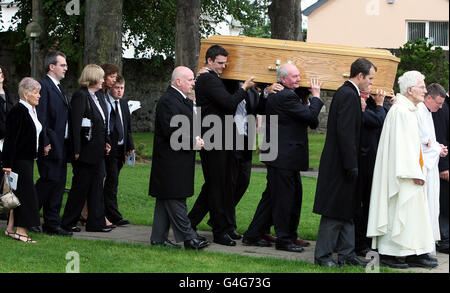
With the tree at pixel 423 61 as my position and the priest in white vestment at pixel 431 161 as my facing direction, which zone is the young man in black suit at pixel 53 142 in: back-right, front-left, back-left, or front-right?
front-right

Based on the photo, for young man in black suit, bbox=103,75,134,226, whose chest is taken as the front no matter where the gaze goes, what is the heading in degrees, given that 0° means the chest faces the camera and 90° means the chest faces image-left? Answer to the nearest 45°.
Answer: approximately 315°

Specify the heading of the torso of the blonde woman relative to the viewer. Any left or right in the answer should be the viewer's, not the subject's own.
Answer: facing to the right of the viewer

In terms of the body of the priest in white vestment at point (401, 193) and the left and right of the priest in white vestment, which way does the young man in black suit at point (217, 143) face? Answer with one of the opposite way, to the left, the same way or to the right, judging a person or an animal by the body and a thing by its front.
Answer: the same way

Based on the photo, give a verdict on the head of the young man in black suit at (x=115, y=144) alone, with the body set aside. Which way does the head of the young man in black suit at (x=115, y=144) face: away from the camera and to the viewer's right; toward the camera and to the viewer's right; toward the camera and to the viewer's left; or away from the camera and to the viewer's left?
toward the camera and to the viewer's right

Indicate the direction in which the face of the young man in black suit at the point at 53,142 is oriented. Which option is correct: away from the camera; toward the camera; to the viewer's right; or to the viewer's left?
to the viewer's right

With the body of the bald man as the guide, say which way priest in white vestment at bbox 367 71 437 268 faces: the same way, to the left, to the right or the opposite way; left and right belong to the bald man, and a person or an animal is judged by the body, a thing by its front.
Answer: the same way

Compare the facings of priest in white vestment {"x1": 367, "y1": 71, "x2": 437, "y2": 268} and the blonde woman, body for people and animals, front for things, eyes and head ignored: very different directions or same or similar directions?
same or similar directions

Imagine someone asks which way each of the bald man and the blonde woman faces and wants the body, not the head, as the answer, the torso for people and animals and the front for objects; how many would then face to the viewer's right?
2

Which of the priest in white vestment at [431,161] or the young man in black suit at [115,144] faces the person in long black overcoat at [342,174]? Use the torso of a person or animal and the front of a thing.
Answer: the young man in black suit at [115,144]

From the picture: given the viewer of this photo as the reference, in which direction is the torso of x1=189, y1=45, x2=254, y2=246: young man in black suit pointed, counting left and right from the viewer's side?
facing to the right of the viewer
